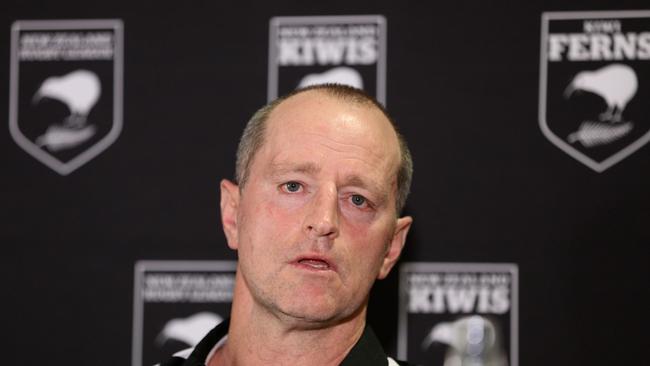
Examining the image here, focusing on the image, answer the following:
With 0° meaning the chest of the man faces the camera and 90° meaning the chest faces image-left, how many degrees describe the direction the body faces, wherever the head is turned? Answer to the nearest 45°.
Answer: approximately 0°
